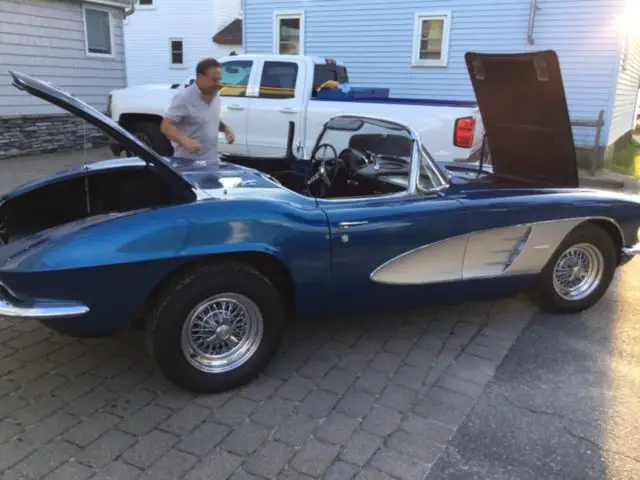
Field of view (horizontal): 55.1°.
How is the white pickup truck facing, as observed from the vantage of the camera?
facing to the left of the viewer

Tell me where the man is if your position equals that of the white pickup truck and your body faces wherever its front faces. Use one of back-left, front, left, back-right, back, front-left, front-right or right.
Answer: left

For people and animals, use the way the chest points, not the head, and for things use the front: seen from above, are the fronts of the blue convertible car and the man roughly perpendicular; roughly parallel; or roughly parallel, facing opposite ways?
roughly perpendicular

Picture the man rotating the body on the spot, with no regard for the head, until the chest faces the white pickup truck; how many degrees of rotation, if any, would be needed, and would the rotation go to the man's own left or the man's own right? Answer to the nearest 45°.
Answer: approximately 135° to the man's own left

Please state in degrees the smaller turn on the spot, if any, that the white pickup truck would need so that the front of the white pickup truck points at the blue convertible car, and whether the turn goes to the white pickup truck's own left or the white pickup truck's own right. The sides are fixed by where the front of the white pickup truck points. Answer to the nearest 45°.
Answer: approximately 90° to the white pickup truck's own left

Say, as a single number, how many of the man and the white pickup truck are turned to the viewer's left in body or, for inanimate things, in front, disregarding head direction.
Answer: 1
